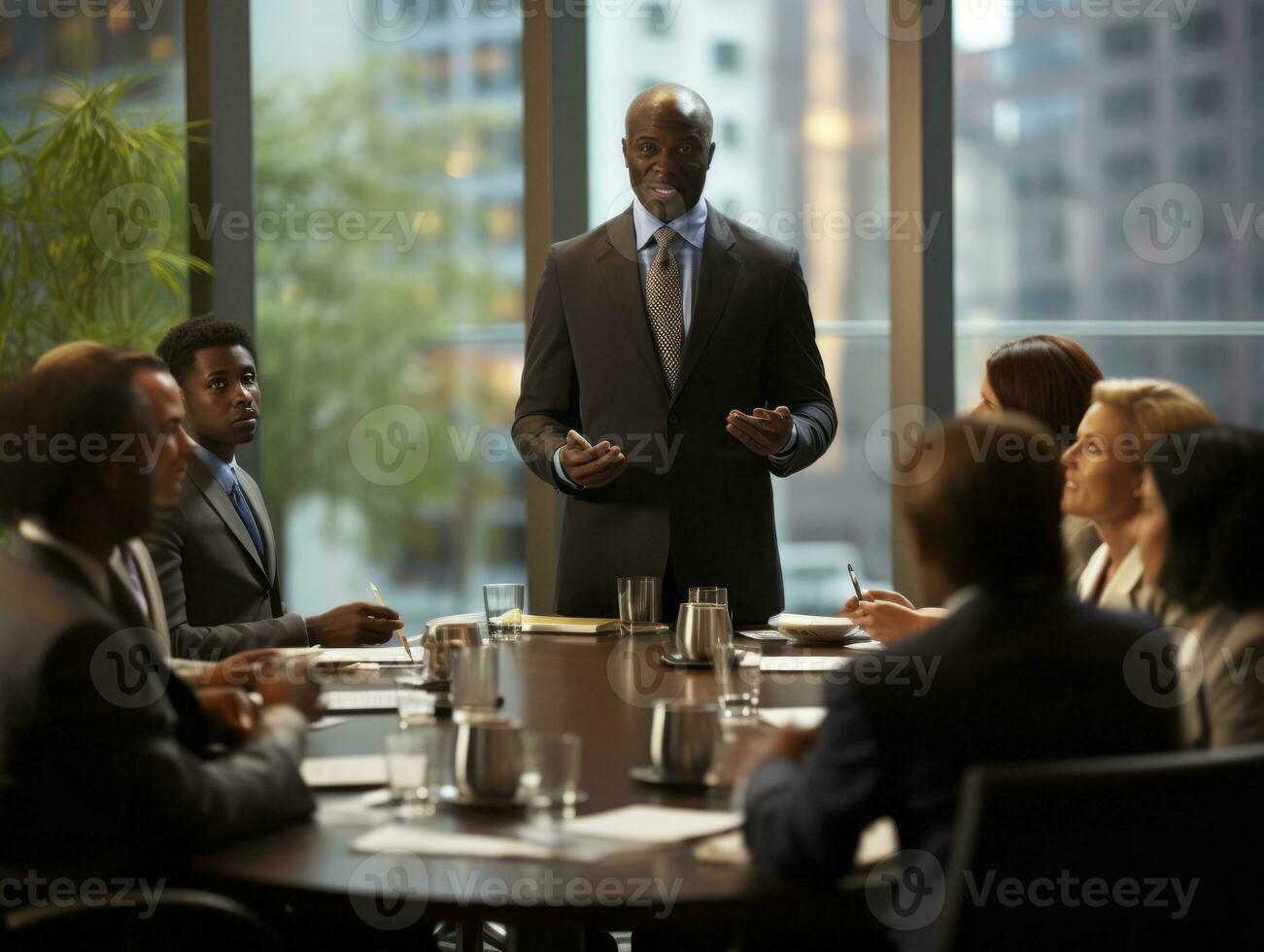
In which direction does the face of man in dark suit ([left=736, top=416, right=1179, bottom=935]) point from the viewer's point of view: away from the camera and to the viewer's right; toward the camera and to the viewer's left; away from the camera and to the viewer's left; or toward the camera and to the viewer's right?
away from the camera and to the viewer's left

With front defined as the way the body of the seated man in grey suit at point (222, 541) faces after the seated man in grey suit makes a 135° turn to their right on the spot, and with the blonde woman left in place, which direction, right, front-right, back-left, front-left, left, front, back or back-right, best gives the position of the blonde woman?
back-left

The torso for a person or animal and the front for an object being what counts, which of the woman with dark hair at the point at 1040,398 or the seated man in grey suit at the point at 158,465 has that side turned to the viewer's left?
the woman with dark hair

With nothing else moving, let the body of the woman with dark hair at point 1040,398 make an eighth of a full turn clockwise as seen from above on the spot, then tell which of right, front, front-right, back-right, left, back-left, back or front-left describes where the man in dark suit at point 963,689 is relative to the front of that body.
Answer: back-left

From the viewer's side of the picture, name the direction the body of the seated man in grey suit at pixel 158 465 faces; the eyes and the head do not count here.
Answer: to the viewer's right

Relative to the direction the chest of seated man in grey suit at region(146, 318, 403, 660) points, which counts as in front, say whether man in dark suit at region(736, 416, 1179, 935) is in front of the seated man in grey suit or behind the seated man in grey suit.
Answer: in front

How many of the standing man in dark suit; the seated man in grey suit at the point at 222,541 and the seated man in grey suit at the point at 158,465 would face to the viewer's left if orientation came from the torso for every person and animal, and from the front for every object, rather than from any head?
0

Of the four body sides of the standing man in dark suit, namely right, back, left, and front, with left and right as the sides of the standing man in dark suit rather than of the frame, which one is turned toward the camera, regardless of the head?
front

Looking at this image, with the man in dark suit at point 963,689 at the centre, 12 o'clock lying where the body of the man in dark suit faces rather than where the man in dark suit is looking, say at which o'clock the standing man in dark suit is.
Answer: The standing man in dark suit is roughly at 1 o'clock from the man in dark suit.

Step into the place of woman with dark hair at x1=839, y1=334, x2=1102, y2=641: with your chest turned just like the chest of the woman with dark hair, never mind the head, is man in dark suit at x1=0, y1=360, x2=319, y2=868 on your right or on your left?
on your left

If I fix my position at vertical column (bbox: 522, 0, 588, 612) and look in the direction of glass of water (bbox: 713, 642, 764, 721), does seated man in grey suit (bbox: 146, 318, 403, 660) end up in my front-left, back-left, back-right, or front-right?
front-right

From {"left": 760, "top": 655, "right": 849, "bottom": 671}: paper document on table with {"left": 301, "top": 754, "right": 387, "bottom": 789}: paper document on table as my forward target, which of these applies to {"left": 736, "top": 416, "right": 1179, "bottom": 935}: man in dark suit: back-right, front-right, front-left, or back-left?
front-left

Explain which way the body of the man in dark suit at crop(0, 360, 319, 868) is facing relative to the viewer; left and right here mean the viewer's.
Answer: facing away from the viewer and to the right of the viewer

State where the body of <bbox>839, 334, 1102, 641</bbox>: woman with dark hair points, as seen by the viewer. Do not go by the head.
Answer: to the viewer's left

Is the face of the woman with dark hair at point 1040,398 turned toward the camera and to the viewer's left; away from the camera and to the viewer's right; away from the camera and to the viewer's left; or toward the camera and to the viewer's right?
away from the camera and to the viewer's left

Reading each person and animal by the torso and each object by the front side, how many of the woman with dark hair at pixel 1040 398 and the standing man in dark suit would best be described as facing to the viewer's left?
1
